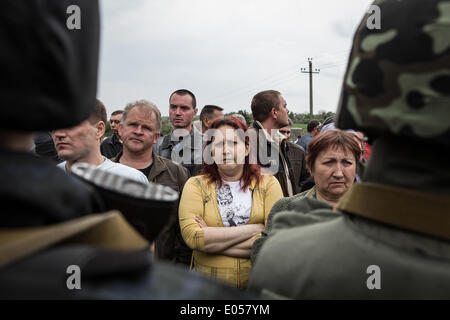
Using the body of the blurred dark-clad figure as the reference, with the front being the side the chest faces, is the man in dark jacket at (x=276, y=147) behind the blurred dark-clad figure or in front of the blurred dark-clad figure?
in front

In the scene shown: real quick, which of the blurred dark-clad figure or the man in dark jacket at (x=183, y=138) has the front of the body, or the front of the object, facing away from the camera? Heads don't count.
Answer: the blurred dark-clad figure

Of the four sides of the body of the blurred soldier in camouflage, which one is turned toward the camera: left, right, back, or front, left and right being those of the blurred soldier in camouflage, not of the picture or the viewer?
back

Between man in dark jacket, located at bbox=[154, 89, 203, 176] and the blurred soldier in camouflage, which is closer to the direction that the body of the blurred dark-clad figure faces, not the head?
the man in dark jacket

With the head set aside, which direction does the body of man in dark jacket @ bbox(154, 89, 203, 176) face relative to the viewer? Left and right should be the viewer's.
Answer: facing the viewer and to the left of the viewer

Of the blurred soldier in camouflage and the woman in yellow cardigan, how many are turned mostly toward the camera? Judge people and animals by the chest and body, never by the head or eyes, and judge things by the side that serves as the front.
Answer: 1

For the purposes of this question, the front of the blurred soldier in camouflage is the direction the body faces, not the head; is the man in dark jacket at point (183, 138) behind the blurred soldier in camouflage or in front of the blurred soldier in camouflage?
in front

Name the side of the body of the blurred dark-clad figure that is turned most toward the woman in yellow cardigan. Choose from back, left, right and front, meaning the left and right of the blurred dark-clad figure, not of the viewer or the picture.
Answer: front

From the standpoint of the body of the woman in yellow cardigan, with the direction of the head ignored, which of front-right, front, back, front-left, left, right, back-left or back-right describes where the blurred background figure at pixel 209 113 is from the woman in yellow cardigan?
back

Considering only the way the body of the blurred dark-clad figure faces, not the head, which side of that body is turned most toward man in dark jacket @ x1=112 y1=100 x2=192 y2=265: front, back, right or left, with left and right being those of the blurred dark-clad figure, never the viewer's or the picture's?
front

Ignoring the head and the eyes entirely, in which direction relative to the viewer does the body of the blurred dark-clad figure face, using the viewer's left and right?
facing away from the viewer

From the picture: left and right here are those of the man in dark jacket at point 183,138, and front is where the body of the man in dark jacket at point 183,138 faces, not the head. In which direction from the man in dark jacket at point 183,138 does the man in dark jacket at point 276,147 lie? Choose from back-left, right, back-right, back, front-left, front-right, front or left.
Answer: left

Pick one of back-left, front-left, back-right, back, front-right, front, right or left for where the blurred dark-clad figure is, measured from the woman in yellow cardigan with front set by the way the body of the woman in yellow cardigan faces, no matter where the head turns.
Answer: front

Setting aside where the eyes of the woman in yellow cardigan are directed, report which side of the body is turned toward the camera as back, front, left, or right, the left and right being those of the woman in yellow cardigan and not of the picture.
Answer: front
